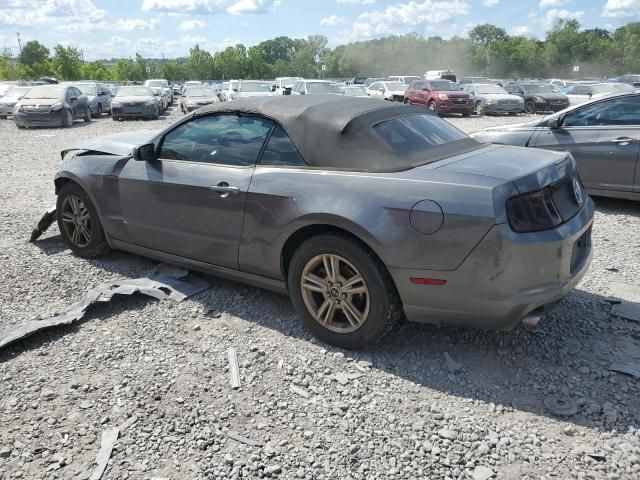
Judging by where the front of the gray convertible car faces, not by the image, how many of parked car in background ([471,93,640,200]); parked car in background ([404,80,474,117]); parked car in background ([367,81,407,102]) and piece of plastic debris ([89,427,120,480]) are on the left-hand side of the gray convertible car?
1

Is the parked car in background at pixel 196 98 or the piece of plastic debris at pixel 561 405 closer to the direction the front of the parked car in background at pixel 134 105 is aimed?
the piece of plastic debris

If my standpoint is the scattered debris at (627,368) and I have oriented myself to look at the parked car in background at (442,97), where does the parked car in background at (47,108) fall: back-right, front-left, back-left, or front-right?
front-left

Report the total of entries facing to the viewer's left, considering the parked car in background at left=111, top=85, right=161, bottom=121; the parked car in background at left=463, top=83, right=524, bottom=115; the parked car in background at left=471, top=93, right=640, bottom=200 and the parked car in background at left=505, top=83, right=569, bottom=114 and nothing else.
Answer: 1

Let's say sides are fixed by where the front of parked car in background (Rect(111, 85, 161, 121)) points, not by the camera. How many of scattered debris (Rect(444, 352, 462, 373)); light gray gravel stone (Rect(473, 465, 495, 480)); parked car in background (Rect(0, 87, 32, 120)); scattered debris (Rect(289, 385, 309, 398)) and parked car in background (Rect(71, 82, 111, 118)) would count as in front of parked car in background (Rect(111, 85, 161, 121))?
3

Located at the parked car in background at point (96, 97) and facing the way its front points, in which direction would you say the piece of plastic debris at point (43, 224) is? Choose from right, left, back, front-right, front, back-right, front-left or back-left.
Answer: front-left

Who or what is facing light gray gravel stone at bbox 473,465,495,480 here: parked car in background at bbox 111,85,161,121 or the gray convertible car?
the parked car in background

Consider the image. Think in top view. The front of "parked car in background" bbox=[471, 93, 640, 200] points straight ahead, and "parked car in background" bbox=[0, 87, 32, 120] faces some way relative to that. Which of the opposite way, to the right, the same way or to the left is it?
to the left

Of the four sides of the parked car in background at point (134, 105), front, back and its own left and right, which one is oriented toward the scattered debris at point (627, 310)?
front

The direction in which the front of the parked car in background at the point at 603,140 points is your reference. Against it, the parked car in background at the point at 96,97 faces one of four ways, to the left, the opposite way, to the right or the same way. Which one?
to the left

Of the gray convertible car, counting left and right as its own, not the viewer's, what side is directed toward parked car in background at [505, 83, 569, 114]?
right

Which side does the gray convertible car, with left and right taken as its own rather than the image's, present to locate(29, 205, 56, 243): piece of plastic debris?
front

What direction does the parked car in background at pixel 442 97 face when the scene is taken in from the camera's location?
facing the viewer and to the right of the viewer

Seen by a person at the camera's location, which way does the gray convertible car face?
facing away from the viewer and to the left of the viewer

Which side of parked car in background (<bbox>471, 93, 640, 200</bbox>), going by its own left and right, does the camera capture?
left

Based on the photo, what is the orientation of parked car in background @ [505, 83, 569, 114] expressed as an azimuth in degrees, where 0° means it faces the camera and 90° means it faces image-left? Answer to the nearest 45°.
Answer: approximately 315°

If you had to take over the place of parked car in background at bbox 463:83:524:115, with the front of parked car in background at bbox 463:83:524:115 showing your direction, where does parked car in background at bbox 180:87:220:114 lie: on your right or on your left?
on your right

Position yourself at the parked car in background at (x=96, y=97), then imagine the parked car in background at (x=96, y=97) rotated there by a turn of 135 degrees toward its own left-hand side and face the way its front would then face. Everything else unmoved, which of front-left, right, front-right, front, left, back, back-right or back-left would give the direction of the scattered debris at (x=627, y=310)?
right

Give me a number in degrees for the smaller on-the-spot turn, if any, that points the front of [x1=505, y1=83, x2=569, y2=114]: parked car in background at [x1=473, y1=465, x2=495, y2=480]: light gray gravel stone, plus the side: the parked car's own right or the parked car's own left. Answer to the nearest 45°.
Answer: approximately 45° to the parked car's own right
